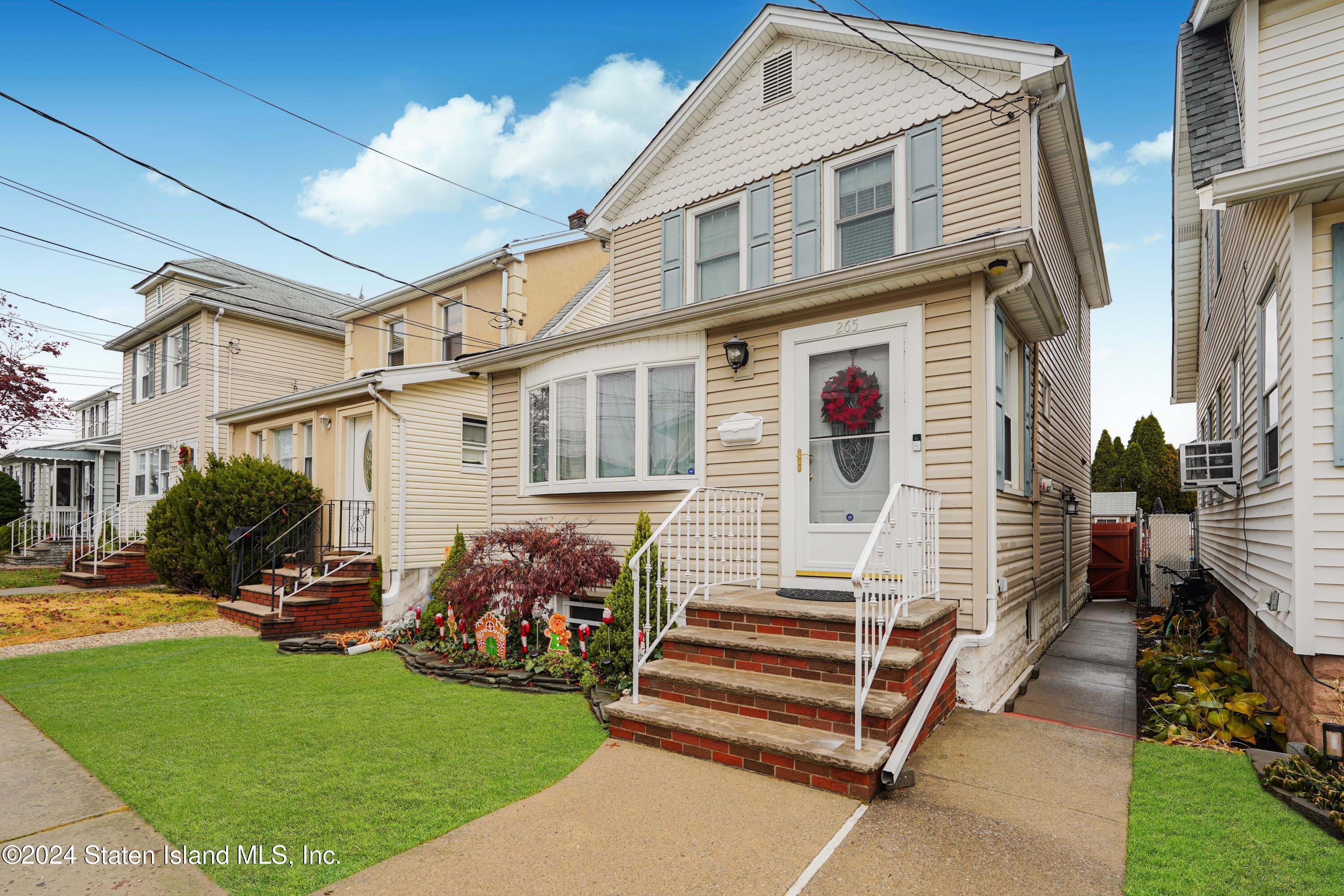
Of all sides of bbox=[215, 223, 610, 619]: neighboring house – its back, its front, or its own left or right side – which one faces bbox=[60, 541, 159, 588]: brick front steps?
right

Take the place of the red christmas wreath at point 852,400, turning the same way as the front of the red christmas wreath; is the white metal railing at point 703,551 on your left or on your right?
on your right

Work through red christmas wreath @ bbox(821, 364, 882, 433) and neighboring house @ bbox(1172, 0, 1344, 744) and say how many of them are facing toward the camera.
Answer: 2

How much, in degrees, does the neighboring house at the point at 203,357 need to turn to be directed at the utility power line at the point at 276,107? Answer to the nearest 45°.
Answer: approximately 45° to its left

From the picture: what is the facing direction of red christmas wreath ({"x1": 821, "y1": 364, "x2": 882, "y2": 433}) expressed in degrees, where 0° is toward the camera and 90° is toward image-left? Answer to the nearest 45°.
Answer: approximately 0°

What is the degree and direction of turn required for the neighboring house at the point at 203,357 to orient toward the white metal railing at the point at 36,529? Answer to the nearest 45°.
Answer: approximately 90° to its right

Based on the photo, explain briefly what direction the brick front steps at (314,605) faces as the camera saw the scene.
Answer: facing the viewer and to the left of the viewer

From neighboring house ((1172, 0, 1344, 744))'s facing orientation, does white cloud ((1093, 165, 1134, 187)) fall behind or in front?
behind
